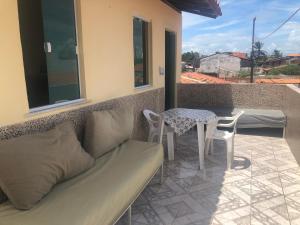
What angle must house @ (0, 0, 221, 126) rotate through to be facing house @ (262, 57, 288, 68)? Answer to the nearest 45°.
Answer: approximately 90° to its left

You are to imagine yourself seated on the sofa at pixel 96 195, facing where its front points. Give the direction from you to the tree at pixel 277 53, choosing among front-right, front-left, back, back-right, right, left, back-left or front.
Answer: left

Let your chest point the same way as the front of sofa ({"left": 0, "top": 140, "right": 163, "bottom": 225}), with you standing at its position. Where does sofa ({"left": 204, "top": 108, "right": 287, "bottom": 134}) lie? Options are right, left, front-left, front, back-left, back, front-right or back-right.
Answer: left

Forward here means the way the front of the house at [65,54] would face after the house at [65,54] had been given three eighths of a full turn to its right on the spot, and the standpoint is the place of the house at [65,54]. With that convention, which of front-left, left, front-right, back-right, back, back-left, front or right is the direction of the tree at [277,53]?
back-right

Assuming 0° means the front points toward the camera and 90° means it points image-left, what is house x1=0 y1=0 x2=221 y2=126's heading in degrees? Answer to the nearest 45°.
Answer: approximately 315°

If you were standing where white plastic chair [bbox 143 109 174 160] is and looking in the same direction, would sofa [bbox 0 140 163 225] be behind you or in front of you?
behind

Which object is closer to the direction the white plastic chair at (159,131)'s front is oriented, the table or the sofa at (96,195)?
the table

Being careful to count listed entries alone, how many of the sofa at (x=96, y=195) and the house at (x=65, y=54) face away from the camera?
0

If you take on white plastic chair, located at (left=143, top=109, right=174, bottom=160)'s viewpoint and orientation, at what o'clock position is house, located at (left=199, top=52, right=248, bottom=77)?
The house is roughly at 11 o'clock from the white plastic chair.

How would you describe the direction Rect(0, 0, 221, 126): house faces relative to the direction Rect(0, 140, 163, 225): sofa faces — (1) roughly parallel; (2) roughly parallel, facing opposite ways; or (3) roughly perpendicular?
roughly parallel

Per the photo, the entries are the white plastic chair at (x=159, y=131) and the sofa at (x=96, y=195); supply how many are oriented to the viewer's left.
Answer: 0

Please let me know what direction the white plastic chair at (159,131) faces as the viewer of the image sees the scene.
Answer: facing away from the viewer and to the right of the viewer

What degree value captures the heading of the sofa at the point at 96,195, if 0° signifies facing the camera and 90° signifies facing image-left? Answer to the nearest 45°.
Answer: approximately 315°
